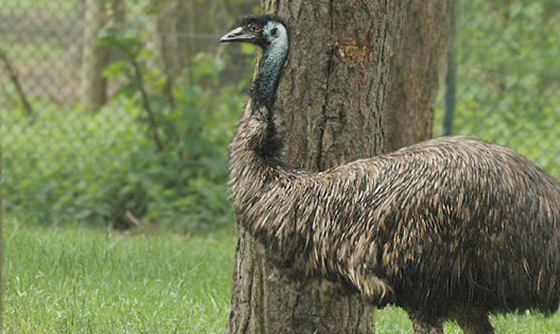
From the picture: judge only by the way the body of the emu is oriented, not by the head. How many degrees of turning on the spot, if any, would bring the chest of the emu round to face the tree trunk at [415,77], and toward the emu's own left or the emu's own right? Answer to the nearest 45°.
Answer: approximately 90° to the emu's own right

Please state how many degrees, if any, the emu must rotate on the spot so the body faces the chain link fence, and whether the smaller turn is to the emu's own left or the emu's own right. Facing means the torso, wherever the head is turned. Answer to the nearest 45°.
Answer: approximately 45° to the emu's own right

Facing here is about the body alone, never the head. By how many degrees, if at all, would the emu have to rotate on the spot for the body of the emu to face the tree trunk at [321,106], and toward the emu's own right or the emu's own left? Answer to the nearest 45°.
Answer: approximately 45° to the emu's own right

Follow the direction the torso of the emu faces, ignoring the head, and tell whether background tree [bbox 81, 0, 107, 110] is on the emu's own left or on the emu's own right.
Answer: on the emu's own right

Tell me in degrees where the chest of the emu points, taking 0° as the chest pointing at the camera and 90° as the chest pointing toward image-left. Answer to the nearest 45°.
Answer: approximately 90°
